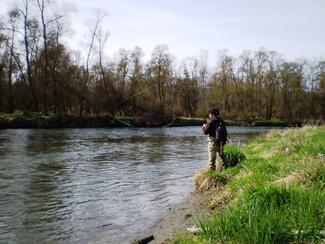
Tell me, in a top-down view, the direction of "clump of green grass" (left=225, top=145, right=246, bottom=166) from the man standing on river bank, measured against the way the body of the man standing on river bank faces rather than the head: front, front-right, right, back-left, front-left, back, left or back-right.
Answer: back-right

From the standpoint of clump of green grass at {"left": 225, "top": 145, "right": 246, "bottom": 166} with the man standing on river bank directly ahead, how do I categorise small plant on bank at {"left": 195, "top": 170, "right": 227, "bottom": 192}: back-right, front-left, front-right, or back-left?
front-left

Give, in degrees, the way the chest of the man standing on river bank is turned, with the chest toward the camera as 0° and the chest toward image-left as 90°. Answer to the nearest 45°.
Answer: approximately 90°
